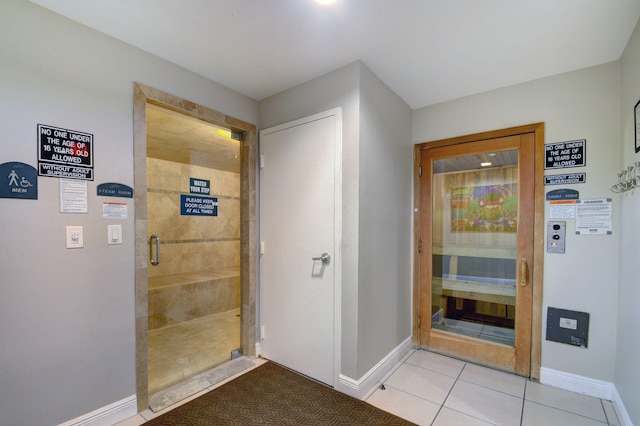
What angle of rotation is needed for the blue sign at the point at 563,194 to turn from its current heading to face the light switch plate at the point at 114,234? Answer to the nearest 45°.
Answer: approximately 45° to its right

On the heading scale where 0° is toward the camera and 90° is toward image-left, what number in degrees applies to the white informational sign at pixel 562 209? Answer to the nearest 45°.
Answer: approximately 0°

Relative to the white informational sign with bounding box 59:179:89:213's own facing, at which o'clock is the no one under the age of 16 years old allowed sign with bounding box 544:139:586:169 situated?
The no one under the age of 16 years old allowed sign is roughly at 10 o'clock from the white informational sign.

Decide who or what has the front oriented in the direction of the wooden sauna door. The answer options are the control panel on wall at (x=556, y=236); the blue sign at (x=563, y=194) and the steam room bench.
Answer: the steam room bench

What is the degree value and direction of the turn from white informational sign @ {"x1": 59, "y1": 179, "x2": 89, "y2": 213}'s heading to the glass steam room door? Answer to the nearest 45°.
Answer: approximately 135° to its left

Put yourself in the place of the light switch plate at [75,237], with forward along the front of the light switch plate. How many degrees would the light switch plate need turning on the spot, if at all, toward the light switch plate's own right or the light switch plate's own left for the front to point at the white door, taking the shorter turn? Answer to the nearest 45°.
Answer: approximately 90° to the light switch plate's own left

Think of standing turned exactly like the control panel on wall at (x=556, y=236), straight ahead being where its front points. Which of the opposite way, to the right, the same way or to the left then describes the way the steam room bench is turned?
to the left

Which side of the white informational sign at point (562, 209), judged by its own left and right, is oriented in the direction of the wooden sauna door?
right
